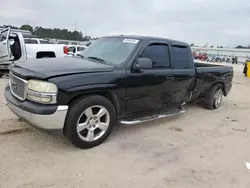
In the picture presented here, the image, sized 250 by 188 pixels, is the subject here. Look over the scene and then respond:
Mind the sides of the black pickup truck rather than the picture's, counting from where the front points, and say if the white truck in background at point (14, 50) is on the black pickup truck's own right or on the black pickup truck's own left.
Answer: on the black pickup truck's own right

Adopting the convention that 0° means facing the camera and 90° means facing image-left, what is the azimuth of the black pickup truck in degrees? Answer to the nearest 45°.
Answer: approximately 45°

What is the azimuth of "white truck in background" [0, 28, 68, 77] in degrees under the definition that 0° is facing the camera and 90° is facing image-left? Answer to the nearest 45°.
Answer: approximately 90°

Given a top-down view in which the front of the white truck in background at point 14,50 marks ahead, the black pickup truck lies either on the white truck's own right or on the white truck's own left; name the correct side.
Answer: on the white truck's own left
